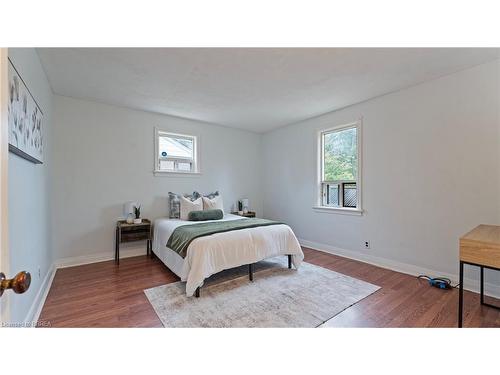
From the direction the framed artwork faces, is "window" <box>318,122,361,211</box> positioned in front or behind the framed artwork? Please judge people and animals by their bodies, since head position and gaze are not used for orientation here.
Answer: in front

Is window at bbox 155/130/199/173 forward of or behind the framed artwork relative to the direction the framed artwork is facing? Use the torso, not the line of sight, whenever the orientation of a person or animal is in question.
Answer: forward

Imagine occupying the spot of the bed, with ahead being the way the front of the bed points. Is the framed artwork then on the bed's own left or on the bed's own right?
on the bed's own right

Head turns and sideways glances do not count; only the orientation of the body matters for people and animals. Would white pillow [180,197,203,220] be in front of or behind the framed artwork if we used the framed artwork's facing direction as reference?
in front

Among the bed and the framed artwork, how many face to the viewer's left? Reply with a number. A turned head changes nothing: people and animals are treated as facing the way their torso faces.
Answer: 0

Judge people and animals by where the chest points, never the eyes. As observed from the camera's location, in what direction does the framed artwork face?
facing to the right of the viewer

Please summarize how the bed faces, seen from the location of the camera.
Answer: facing the viewer and to the right of the viewer

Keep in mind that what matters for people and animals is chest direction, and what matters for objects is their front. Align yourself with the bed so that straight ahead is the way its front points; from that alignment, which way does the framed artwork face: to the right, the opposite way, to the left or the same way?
to the left

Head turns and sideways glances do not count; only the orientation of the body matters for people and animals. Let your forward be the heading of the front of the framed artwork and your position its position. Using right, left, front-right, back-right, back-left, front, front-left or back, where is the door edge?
right

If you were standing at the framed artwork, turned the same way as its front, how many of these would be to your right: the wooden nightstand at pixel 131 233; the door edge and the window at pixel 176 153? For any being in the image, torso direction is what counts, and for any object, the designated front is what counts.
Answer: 1

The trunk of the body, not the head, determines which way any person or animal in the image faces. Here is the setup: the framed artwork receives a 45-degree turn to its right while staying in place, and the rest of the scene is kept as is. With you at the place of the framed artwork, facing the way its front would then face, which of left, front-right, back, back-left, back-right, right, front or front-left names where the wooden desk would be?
front
